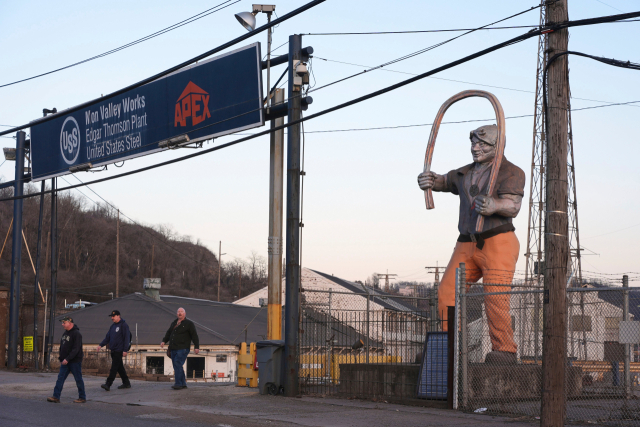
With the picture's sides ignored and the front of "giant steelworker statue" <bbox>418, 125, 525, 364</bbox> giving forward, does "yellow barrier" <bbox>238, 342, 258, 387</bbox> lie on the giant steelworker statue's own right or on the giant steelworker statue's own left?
on the giant steelworker statue's own right

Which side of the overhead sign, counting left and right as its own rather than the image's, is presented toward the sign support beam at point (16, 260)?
right

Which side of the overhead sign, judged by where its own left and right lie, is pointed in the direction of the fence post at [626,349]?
left

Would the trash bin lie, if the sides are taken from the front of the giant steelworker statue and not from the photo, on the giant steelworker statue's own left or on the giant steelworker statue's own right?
on the giant steelworker statue's own right

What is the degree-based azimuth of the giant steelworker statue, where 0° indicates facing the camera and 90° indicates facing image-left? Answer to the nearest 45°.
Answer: approximately 45°

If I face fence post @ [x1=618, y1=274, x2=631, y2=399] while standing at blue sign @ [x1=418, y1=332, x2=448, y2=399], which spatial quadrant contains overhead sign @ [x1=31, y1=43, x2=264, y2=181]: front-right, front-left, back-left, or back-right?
back-left

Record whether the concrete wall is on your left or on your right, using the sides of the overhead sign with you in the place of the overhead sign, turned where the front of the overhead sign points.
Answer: on your left

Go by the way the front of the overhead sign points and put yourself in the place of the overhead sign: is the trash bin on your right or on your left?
on your left
